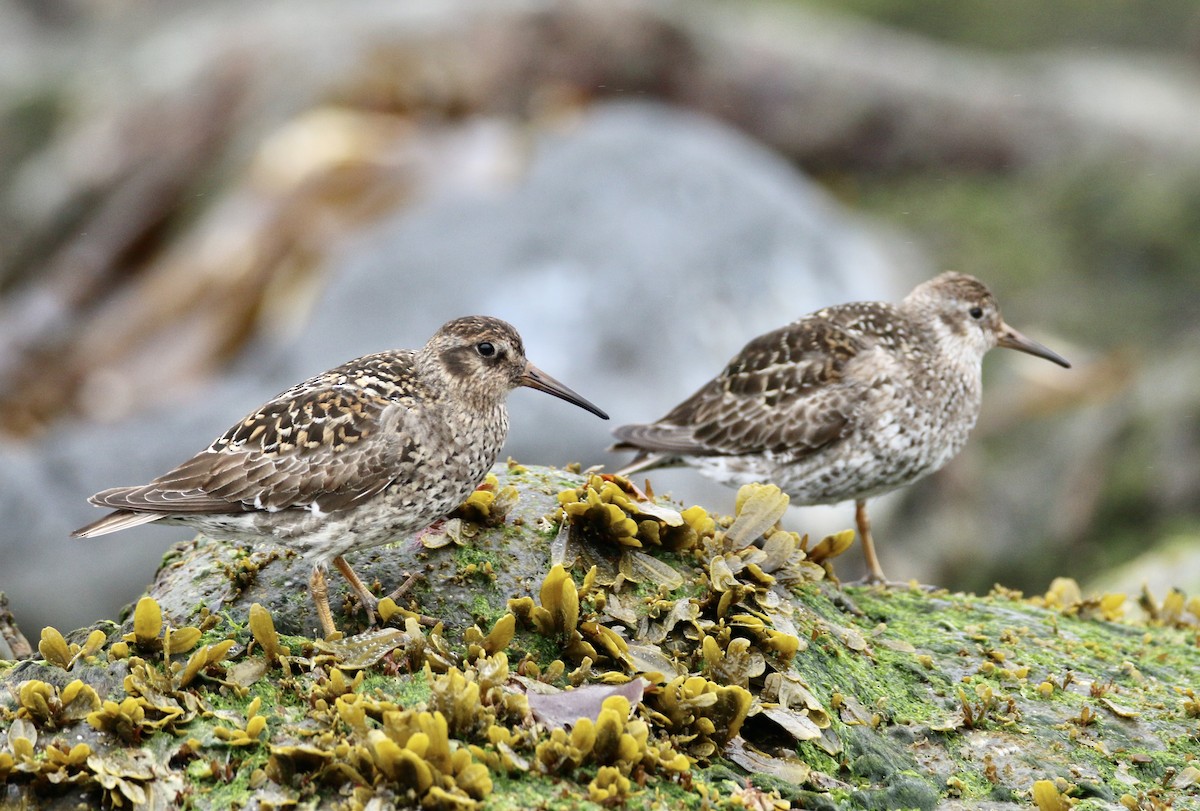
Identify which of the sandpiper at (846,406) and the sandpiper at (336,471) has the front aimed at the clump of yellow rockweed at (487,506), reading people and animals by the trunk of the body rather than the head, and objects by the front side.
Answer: the sandpiper at (336,471)

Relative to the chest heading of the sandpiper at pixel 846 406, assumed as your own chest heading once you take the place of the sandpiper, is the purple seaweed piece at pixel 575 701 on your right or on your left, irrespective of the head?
on your right

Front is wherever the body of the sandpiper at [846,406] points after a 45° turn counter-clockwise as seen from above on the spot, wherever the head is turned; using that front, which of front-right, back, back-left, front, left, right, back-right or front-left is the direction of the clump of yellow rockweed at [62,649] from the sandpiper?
back

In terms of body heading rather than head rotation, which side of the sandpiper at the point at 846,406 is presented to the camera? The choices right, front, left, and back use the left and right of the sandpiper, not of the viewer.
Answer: right

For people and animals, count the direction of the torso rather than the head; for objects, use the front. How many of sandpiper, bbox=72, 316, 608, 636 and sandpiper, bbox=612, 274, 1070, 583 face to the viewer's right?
2

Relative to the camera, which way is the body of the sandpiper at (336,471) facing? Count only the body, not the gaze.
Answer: to the viewer's right
